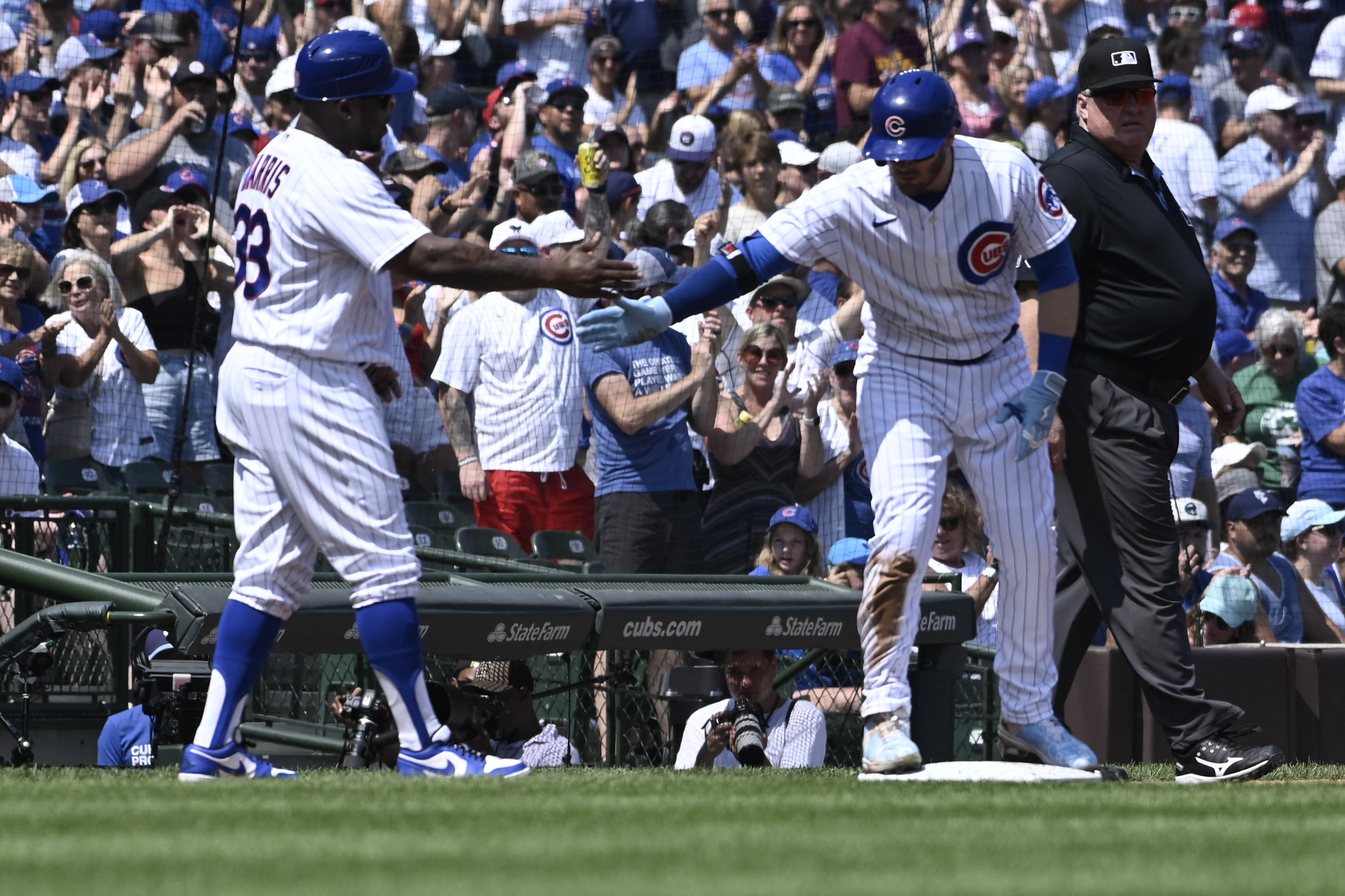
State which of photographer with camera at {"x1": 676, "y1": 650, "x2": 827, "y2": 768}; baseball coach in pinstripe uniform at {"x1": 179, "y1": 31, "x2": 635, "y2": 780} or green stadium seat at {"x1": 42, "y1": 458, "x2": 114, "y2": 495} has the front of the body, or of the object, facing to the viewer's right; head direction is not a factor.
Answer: the baseball coach in pinstripe uniform

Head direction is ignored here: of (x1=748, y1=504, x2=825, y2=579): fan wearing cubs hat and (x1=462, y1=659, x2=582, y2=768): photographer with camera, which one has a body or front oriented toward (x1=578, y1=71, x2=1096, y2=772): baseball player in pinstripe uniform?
the fan wearing cubs hat

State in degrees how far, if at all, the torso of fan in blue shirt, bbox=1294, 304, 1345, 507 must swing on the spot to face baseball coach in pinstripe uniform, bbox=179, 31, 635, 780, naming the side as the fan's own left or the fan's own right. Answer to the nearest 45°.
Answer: approximately 45° to the fan's own right

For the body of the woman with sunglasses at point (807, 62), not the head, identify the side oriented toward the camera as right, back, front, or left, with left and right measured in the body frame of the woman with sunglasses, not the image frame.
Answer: front

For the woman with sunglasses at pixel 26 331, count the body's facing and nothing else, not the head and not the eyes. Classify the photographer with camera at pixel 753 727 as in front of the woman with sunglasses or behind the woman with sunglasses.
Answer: in front

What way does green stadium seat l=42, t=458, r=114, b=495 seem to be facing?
toward the camera

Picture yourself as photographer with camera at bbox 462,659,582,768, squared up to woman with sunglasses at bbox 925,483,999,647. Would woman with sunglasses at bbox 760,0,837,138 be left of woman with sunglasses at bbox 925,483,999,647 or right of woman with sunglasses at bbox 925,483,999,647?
left

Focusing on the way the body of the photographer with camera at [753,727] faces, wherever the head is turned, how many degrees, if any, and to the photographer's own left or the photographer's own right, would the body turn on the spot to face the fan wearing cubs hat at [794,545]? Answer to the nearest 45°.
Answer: approximately 180°

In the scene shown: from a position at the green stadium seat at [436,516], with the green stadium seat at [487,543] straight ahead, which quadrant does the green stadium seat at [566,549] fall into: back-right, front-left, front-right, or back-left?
front-left

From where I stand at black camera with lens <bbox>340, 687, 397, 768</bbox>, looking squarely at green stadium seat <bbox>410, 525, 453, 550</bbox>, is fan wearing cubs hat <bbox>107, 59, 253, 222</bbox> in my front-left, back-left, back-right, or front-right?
front-left

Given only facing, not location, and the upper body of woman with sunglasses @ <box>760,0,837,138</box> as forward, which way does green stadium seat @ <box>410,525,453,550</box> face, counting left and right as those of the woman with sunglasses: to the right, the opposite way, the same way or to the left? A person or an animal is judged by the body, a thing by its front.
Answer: the same way

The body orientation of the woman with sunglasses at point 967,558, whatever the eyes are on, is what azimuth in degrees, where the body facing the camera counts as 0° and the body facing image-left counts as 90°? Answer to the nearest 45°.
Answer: approximately 45°

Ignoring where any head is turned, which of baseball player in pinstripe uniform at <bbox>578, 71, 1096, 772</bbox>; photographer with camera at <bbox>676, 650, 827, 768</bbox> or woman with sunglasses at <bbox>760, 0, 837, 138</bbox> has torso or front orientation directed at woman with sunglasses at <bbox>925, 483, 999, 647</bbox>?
woman with sunglasses at <bbox>760, 0, 837, 138</bbox>

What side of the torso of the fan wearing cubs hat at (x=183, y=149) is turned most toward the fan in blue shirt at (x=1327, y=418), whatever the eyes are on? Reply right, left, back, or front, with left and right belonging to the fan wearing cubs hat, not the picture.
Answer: left

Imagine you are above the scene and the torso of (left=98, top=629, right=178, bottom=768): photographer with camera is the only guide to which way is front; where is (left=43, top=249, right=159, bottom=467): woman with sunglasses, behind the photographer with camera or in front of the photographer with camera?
behind

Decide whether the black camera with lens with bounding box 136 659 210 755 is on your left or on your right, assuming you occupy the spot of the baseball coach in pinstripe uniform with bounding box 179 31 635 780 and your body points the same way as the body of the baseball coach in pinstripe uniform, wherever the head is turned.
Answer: on your left

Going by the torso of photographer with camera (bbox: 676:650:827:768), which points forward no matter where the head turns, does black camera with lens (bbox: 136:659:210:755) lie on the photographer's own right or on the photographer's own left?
on the photographer's own right

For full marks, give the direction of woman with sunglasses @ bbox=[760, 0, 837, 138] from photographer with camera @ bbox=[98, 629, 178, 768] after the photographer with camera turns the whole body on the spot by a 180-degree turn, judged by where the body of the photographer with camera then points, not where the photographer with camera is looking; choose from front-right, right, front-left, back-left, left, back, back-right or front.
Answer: right
